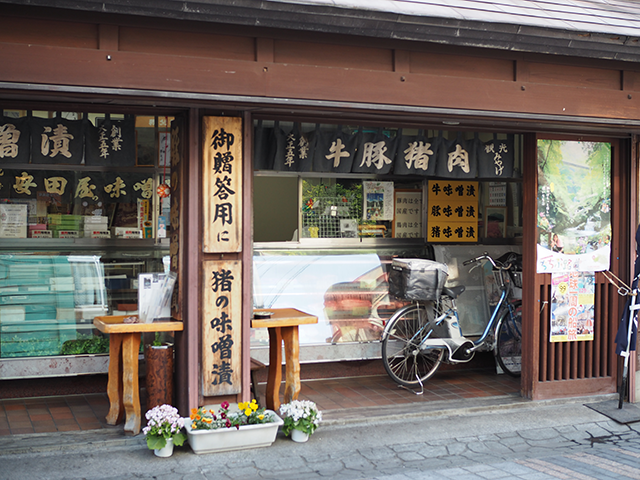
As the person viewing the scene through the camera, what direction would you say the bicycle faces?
facing away from the viewer and to the right of the viewer

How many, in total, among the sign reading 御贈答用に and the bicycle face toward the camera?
1

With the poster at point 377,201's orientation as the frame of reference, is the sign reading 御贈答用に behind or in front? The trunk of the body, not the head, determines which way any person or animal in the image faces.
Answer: in front

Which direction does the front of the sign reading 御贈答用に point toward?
toward the camera

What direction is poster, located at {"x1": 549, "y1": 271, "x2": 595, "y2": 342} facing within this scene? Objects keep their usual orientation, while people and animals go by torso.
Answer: toward the camera

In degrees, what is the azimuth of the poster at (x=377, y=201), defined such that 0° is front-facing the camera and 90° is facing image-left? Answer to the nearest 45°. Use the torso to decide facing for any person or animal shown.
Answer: approximately 0°

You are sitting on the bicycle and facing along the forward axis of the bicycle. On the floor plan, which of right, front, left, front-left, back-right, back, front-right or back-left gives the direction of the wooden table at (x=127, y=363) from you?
back

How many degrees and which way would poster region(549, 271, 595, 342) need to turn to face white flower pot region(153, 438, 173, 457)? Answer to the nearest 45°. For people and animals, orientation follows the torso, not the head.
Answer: approximately 45° to its right
